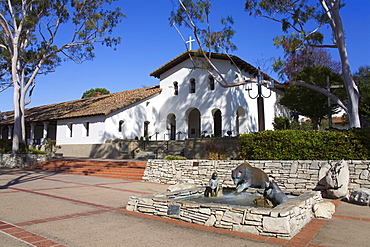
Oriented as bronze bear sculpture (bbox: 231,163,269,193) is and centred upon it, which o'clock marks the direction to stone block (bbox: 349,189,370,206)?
The stone block is roughly at 7 o'clock from the bronze bear sculpture.

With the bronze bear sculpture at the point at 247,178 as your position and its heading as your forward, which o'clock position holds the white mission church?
The white mission church is roughly at 4 o'clock from the bronze bear sculpture.

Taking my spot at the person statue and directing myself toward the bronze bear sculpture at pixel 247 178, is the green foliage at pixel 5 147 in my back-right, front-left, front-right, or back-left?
back-left

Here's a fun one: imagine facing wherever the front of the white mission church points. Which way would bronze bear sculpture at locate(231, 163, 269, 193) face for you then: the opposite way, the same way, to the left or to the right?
to the right

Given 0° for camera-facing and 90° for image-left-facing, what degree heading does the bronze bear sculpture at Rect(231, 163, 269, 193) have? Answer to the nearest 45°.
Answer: approximately 45°

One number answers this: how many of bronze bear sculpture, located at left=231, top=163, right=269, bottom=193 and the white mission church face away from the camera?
0

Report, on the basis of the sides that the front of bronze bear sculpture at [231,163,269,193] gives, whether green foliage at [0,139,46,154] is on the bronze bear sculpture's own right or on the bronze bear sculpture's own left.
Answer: on the bronze bear sculpture's own right

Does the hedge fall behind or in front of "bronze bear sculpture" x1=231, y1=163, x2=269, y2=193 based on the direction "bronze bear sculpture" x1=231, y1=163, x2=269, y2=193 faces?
behind

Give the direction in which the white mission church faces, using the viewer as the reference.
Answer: facing the viewer and to the right of the viewer

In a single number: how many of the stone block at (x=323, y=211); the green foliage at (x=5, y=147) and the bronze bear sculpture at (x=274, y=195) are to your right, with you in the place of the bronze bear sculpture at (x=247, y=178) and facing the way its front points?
1
